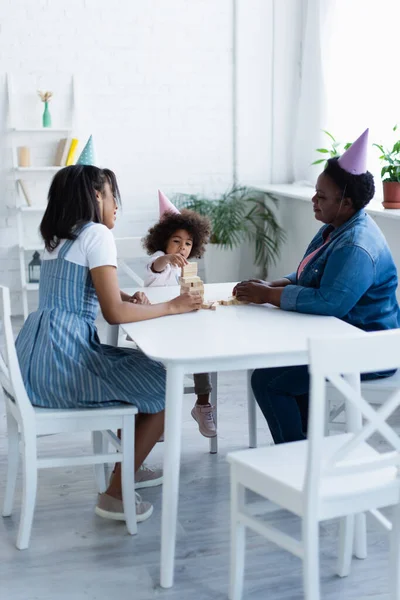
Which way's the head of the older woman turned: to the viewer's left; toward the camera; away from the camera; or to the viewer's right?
to the viewer's left

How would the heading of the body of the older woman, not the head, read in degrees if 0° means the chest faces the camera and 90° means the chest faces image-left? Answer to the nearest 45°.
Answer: approximately 90°

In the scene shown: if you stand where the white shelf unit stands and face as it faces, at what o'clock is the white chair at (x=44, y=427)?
The white chair is roughly at 12 o'clock from the white shelf unit.

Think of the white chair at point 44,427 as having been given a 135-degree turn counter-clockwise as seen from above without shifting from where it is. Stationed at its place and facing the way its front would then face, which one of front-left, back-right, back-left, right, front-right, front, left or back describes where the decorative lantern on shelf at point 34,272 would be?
front-right

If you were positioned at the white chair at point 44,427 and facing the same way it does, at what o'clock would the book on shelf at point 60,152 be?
The book on shelf is roughly at 9 o'clock from the white chair.

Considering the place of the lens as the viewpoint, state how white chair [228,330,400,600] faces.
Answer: facing away from the viewer and to the left of the viewer

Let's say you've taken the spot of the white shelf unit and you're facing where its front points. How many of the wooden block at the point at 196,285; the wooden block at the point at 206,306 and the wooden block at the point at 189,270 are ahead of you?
3

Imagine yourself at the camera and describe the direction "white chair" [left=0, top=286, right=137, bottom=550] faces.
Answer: facing to the right of the viewer

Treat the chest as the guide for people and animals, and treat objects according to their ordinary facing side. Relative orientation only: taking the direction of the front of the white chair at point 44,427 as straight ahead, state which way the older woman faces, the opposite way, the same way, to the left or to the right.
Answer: the opposite way

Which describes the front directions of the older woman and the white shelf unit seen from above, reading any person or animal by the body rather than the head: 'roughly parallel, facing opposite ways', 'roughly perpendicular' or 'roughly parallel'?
roughly perpendicular

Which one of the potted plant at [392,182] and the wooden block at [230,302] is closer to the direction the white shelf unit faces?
the wooden block
